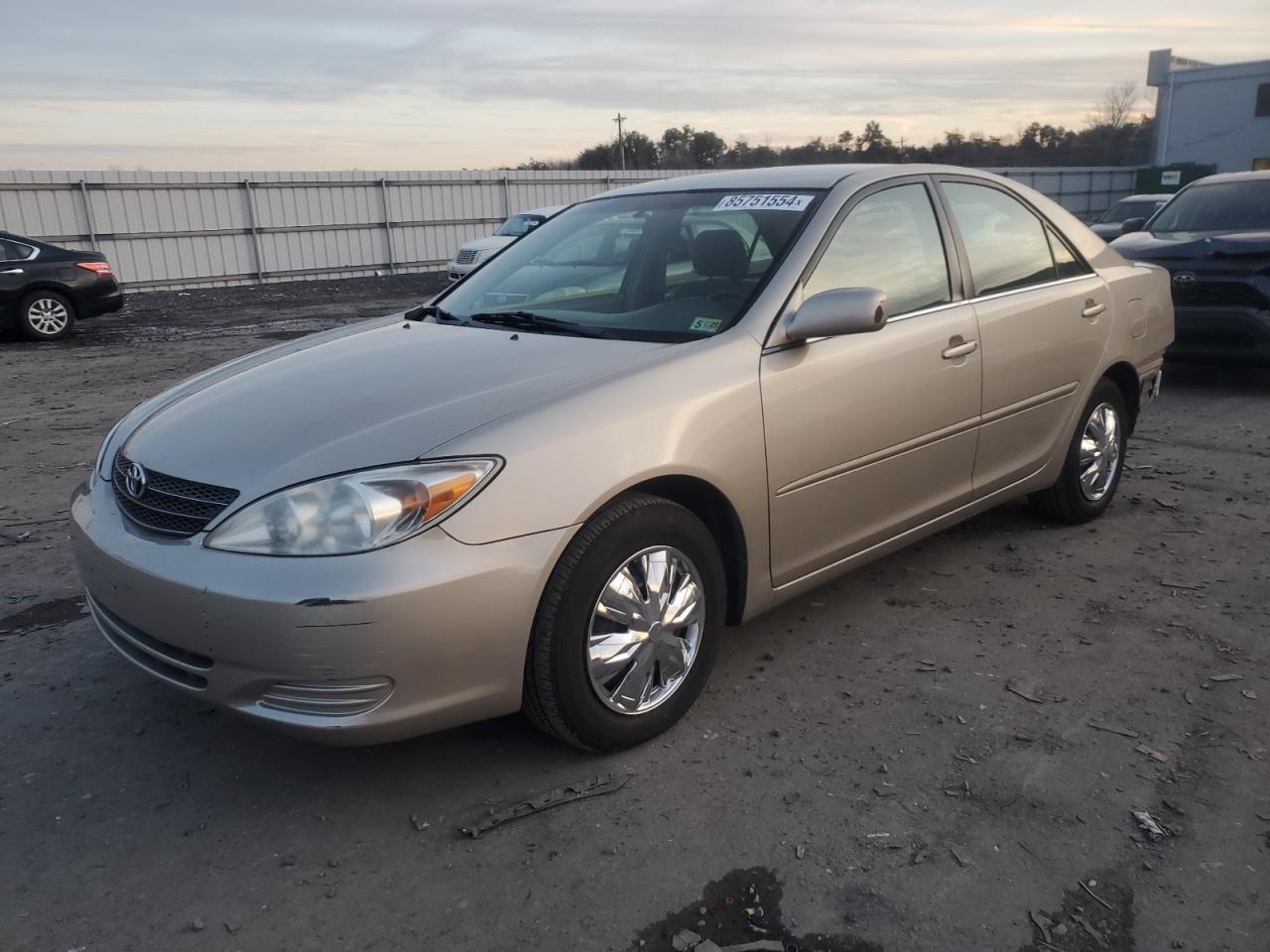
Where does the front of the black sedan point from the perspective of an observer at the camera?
facing to the left of the viewer

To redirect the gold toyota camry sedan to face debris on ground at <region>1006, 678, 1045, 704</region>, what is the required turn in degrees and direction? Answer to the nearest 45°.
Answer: approximately 135° to its left

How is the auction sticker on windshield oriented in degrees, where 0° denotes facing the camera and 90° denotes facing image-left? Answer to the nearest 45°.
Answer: approximately 45°

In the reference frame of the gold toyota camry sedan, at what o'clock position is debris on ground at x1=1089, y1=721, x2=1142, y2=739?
The debris on ground is roughly at 8 o'clock from the gold toyota camry sedan.

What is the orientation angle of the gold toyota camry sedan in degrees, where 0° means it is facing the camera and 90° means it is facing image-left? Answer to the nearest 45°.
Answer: approximately 45°

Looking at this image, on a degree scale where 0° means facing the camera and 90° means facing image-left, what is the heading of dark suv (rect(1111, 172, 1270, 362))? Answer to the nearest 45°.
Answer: approximately 45°

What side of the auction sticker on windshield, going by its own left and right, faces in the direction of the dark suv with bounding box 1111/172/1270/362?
back

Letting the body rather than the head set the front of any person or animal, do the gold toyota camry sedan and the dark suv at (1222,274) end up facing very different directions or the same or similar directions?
same or similar directions

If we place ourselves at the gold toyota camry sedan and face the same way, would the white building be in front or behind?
behind

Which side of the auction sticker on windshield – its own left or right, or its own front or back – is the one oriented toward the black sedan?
right

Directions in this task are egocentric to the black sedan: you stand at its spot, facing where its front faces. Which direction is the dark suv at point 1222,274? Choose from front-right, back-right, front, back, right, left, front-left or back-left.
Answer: back-left

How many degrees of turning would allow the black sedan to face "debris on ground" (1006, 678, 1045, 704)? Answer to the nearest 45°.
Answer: approximately 90° to its left
